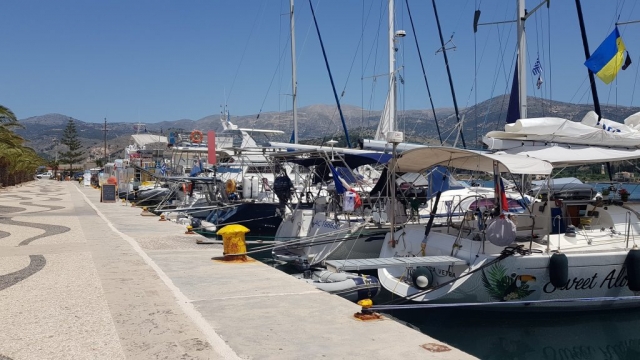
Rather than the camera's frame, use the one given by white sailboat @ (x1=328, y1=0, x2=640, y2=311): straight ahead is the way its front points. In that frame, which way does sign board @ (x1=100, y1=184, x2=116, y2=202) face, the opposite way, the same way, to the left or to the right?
to the right

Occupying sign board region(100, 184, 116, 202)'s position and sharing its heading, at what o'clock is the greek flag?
The greek flag is roughly at 11 o'clock from the sign board.

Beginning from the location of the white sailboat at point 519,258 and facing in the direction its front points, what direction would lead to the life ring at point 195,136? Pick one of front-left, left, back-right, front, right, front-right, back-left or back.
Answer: left

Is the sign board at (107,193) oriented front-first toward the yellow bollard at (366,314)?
yes

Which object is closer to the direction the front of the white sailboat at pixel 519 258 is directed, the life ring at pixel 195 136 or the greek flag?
the greek flag

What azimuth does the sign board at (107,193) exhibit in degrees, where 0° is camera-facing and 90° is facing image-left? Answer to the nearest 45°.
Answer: approximately 0°

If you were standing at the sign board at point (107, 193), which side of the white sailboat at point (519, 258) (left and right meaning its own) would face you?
left

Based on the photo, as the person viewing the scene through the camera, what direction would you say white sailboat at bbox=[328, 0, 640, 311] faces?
facing away from the viewer and to the right of the viewer

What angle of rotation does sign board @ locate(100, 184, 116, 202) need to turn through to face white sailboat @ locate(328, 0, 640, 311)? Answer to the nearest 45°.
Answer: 0° — it already faces it

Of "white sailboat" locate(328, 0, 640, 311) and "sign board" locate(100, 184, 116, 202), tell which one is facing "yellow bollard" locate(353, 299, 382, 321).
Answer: the sign board

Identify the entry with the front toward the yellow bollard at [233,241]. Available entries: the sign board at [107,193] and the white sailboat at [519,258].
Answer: the sign board

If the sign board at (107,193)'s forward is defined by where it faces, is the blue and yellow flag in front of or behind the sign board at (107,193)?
in front

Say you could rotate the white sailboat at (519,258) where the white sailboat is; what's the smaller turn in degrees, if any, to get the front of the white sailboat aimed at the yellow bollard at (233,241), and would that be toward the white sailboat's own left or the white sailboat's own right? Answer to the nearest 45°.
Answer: approximately 135° to the white sailboat's own left
